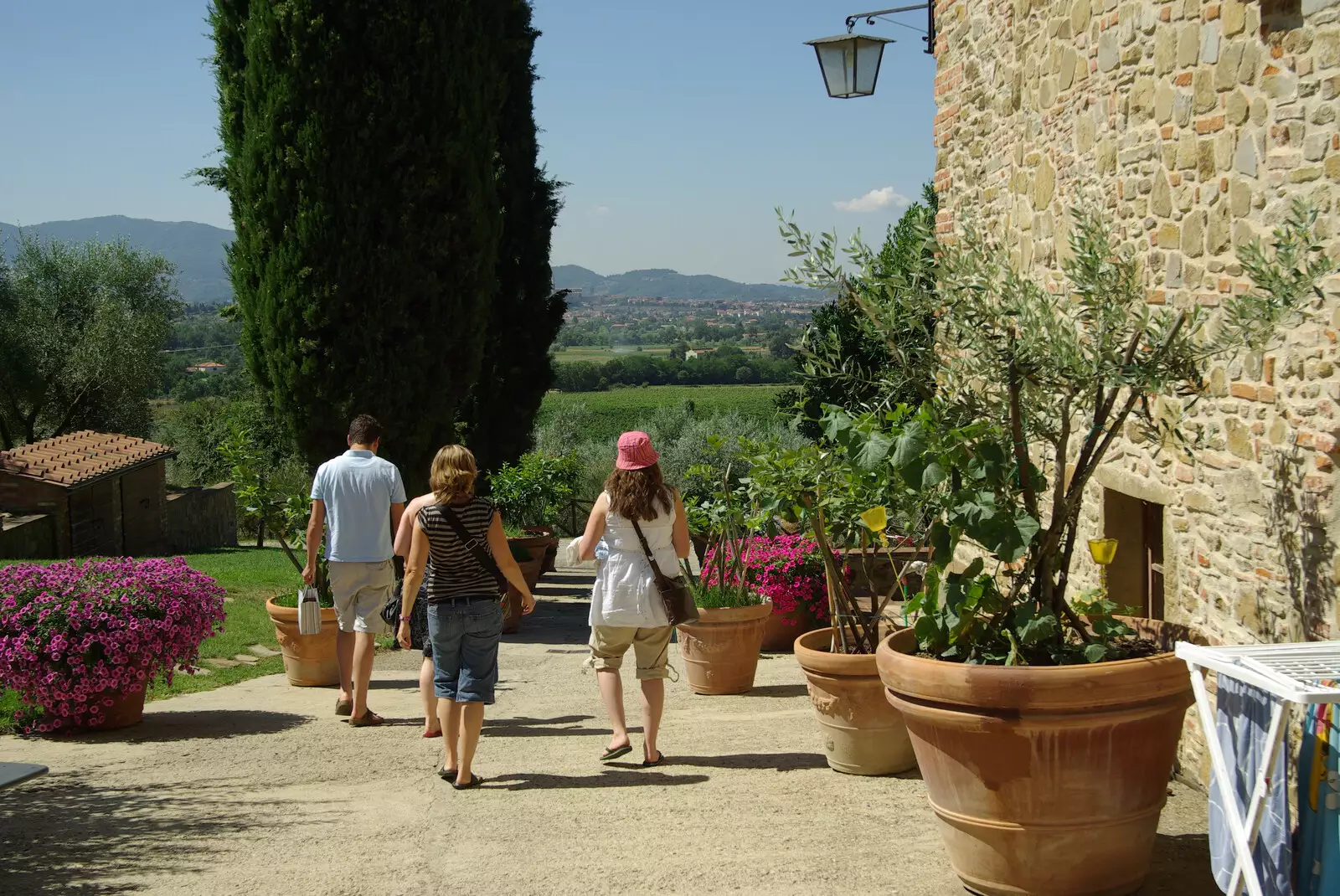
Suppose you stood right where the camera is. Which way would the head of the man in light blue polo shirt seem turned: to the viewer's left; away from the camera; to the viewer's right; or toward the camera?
away from the camera

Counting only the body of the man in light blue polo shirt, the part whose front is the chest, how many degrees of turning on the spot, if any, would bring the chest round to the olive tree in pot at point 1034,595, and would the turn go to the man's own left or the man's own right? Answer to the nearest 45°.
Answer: approximately 135° to the man's own right

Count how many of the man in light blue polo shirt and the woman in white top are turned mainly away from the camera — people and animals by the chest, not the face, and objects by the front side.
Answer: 2

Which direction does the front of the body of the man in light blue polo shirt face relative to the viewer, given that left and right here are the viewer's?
facing away from the viewer

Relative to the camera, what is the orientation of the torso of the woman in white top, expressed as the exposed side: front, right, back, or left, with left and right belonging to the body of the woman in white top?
back

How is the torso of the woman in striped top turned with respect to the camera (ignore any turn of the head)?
away from the camera

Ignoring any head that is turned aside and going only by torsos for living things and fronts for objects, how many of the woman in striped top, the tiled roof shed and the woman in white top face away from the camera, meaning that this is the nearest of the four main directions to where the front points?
2

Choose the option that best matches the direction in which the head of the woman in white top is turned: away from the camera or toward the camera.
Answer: away from the camera

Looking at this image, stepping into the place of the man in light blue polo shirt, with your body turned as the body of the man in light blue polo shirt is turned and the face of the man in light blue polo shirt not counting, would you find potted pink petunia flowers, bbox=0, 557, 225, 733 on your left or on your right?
on your left

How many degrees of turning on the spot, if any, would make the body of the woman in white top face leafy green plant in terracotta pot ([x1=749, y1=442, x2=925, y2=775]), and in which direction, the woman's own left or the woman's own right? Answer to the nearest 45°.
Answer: approximately 90° to the woman's own right

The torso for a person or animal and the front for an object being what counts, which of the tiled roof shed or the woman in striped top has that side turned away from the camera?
the woman in striped top

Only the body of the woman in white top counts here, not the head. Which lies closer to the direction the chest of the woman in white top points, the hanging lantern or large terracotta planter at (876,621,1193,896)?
the hanging lantern
